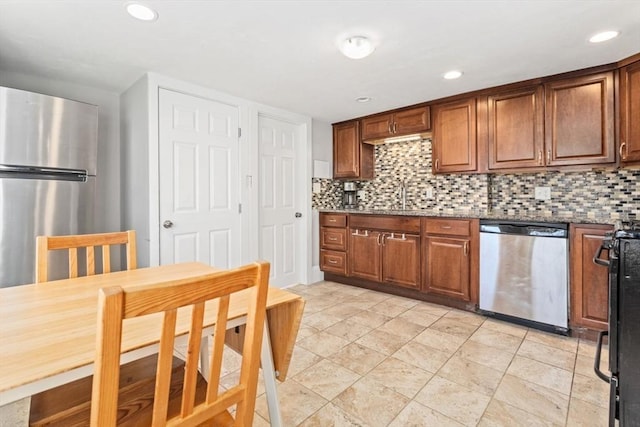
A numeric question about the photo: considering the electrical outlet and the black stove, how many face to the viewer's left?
1

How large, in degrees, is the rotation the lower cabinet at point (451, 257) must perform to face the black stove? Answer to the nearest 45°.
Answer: approximately 90° to its left

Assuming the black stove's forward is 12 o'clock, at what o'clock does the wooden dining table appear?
The wooden dining table is roughly at 10 o'clock from the black stove.

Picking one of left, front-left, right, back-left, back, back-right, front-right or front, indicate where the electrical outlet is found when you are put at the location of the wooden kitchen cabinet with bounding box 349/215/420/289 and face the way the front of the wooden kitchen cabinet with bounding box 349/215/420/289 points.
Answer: back-left

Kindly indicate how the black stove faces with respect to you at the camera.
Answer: facing to the left of the viewer

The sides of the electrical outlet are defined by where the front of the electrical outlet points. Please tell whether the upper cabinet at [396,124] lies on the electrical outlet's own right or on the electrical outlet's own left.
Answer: on the electrical outlet's own right
